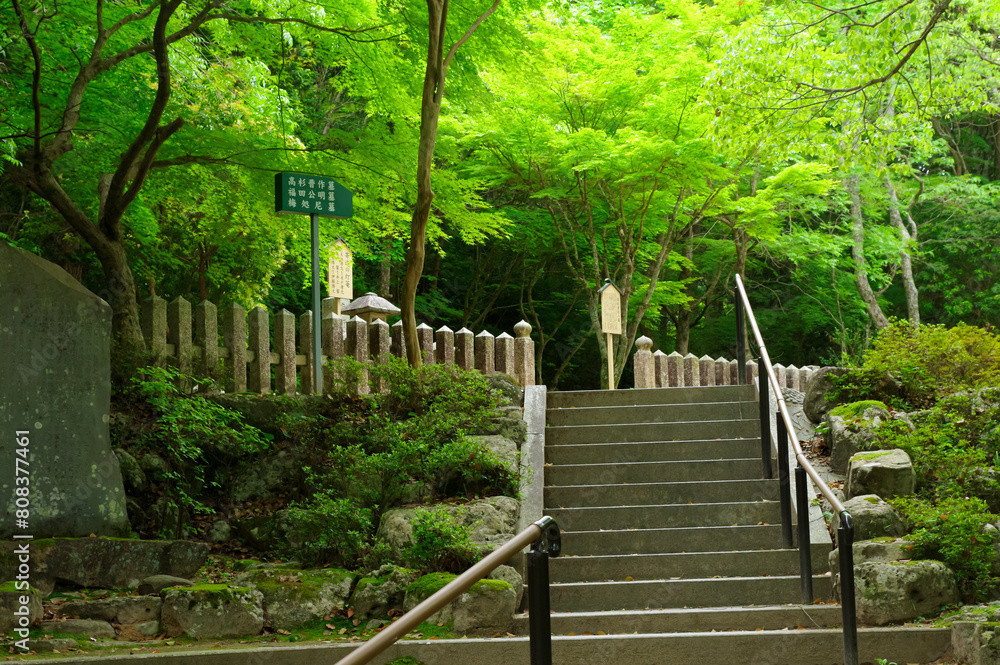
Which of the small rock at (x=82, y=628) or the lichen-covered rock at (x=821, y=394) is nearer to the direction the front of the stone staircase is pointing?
the small rock

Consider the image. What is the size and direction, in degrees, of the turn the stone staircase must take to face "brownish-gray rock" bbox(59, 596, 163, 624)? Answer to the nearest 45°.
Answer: approximately 45° to its right

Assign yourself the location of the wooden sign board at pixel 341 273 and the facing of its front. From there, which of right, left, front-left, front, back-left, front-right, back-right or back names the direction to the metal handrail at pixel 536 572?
front

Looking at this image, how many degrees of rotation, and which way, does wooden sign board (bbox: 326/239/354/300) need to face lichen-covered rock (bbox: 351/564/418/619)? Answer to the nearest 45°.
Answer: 0° — it already faces it

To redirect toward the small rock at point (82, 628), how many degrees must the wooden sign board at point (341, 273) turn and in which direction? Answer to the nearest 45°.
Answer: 0° — it already faces it

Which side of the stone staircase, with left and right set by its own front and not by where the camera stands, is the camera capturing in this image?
front

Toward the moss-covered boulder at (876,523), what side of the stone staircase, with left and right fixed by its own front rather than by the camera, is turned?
left

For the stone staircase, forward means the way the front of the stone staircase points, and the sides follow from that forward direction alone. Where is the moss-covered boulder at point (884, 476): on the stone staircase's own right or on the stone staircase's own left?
on the stone staircase's own left

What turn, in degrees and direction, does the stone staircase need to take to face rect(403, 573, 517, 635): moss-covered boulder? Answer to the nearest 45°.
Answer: approximately 45° to its right

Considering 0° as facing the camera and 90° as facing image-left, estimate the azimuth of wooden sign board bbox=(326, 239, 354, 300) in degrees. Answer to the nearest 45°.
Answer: approximately 0°

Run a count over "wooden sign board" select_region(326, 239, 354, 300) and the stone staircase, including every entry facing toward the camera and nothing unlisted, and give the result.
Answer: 2

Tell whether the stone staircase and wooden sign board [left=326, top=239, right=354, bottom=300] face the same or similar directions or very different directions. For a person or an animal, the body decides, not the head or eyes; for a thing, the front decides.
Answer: same or similar directions

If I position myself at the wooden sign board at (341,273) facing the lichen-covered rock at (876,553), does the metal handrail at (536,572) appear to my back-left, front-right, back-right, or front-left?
front-right
